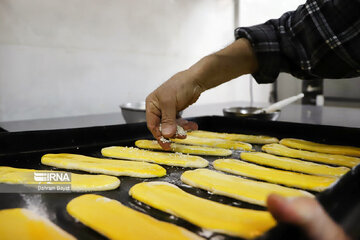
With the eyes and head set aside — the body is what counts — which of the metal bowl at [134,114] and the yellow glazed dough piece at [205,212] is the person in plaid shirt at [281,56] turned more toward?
the metal bowl

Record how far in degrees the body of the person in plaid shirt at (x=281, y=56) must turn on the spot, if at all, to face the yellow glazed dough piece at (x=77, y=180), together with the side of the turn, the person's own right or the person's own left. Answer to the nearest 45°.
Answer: approximately 45° to the person's own left

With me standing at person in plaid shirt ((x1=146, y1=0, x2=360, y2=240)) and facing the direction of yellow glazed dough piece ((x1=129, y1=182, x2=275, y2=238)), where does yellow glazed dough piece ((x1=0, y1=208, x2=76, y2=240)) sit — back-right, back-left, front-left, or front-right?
front-right

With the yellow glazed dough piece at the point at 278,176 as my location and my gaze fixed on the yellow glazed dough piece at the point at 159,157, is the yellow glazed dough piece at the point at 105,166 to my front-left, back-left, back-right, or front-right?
front-left

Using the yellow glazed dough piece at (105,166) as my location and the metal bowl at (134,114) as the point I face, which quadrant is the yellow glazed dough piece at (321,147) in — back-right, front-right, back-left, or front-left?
front-right

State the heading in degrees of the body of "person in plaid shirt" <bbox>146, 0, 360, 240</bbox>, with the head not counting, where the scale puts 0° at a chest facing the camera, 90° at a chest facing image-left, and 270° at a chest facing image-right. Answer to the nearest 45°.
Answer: approximately 90°

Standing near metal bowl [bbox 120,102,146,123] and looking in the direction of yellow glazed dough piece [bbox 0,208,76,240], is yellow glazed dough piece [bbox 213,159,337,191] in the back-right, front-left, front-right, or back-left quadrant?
front-left

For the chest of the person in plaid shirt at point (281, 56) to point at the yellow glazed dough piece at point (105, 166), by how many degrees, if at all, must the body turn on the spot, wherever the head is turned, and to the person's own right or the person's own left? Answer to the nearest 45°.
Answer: approximately 45° to the person's own left
